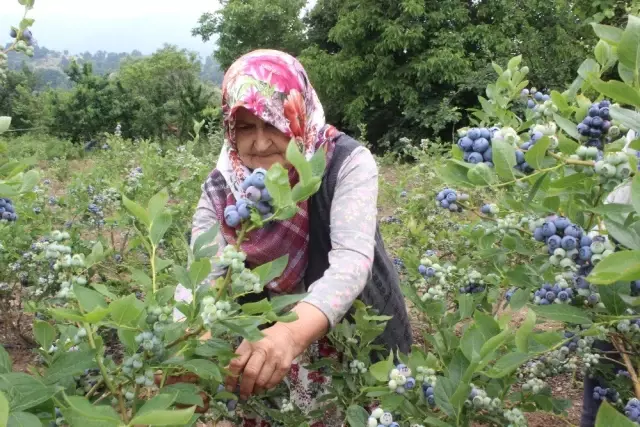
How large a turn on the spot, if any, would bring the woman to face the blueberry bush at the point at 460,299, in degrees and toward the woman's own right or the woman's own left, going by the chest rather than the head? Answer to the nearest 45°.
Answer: approximately 45° to the woman's own left

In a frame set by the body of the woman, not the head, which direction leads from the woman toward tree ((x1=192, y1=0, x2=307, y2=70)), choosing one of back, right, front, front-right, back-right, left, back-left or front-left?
back-right

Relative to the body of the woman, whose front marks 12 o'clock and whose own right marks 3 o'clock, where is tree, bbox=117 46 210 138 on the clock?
The tree is roughly at 4 o'clock from the woman.

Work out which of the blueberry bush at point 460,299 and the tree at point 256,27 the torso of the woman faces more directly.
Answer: the blueberry bush

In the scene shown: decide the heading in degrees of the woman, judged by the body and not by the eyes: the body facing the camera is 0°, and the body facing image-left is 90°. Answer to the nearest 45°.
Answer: approximately 45°
